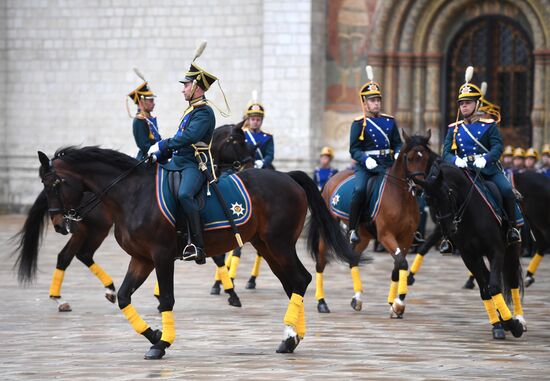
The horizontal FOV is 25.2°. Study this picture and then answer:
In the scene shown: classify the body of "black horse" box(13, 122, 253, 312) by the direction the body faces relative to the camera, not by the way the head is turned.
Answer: to the viewer's right

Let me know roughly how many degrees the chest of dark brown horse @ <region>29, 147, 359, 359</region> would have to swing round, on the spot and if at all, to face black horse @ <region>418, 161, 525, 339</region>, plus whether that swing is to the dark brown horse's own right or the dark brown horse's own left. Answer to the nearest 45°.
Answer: approximately 180°

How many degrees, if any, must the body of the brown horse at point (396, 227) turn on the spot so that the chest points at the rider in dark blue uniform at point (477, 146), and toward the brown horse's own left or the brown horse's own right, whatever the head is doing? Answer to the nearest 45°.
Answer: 0° — it already faces them

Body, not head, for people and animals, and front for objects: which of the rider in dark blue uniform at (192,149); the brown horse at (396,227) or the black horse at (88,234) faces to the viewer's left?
the rider in dark blue uniform

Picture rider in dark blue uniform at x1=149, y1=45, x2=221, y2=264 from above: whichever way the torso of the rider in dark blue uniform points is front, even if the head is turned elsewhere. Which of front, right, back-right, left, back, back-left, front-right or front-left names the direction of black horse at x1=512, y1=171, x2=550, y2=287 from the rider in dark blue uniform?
back-right

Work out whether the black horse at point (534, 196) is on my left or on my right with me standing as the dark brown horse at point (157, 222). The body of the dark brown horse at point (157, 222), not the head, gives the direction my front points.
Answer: on my right

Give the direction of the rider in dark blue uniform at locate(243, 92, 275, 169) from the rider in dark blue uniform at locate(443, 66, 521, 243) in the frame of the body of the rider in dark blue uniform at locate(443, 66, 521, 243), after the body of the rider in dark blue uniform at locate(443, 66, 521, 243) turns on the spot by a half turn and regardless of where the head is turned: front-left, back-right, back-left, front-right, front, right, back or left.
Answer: left

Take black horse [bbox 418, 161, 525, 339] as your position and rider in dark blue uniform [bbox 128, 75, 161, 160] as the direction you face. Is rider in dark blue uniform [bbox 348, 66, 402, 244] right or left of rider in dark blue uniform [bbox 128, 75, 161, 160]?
right

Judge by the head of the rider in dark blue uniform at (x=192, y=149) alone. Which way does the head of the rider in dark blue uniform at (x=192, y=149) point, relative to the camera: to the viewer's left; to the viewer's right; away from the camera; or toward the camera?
to the viewer's left

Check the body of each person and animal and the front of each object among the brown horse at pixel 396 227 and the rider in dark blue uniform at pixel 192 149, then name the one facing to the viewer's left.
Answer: the rider in dark blue uniform

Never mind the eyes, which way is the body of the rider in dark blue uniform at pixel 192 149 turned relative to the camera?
to the viewer's left

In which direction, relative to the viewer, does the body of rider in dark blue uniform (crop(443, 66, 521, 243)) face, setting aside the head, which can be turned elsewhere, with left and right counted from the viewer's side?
facing the viewer and to the left of the viewer

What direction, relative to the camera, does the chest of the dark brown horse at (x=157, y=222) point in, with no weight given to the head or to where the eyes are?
to the viewer's left

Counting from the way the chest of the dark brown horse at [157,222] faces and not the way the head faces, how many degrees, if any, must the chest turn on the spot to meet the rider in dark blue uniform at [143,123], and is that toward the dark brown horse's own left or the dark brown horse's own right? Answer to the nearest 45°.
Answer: approximately 90° to the dark brown horse's own right

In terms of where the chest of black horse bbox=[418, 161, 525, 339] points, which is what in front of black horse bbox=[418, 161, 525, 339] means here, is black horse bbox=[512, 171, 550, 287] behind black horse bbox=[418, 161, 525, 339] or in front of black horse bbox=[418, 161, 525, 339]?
behind

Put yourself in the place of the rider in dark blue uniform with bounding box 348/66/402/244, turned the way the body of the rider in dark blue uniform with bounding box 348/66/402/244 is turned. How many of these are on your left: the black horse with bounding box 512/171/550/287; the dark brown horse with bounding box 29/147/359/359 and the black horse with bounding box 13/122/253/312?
1

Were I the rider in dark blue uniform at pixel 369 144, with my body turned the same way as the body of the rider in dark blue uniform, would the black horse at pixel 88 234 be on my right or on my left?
on my right

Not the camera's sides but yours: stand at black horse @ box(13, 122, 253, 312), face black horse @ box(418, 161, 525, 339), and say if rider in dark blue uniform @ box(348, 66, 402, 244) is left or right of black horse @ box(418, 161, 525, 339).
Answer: left
